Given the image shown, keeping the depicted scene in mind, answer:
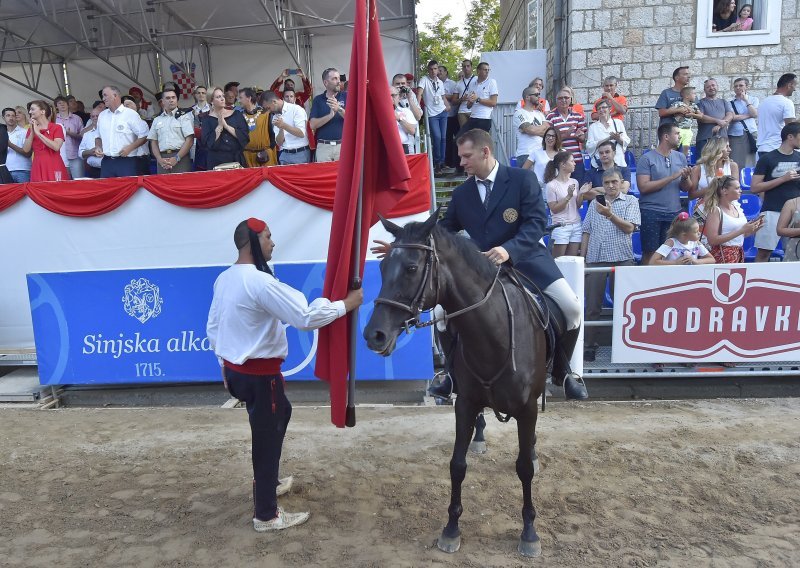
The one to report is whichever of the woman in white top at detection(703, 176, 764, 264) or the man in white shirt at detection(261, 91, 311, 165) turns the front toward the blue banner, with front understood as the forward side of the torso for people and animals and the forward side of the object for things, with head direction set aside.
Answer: the man in white shirt

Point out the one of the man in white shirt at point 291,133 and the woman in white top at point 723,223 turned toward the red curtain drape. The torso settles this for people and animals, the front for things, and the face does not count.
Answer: the man in white shirt

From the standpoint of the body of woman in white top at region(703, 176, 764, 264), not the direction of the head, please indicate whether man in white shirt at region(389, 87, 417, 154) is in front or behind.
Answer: behind

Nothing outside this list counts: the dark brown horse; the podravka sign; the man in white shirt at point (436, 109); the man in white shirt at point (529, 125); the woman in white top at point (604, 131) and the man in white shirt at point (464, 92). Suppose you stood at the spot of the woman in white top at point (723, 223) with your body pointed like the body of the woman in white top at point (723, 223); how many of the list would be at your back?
4

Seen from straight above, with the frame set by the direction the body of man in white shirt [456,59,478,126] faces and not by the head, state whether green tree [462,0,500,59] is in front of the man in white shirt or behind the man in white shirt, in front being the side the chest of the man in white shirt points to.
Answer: behind

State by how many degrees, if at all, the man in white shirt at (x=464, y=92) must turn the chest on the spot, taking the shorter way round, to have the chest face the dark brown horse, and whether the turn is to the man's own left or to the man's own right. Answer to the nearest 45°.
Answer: approximately 45° to the man's own left

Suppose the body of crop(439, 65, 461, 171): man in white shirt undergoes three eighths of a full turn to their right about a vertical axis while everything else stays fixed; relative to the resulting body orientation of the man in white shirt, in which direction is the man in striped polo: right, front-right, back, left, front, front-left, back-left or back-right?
back-right

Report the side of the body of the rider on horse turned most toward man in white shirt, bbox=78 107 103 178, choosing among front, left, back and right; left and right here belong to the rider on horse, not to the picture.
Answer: right
